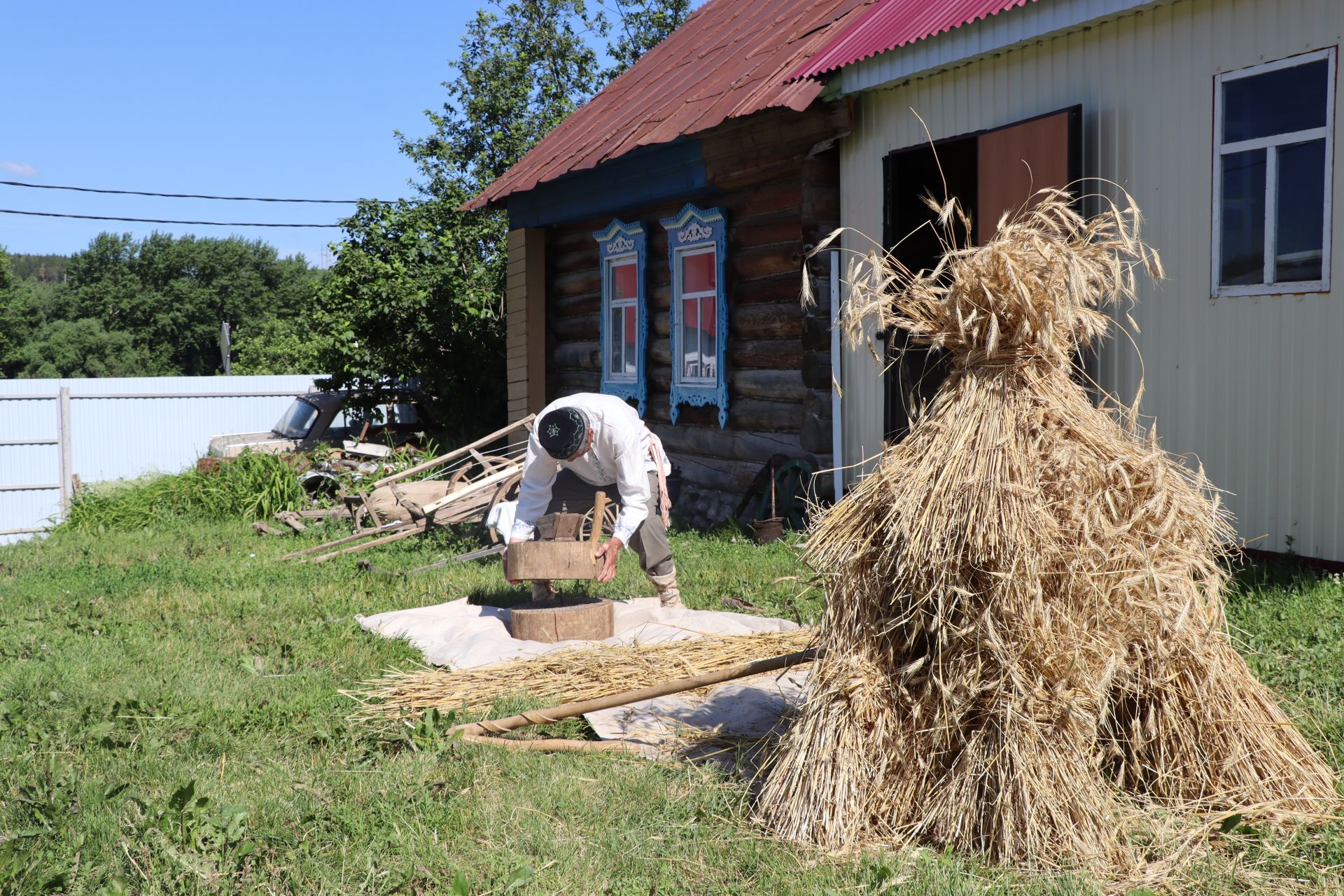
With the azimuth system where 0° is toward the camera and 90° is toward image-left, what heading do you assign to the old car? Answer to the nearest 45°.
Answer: approximately 45°

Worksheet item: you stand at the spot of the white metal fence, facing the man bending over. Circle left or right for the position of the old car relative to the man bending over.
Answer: left

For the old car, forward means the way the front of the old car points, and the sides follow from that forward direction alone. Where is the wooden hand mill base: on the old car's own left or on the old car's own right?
on the old car's own left

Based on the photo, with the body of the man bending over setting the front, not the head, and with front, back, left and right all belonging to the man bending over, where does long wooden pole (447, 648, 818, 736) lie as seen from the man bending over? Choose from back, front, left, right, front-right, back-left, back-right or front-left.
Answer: front-left

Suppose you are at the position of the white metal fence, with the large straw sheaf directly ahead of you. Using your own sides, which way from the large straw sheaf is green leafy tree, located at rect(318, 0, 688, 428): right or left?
left

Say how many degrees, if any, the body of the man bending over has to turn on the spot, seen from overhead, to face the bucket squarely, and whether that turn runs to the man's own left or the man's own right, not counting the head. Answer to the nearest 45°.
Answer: approximately 180°

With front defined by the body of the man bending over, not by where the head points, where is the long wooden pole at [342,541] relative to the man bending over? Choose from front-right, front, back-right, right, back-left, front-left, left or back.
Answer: right

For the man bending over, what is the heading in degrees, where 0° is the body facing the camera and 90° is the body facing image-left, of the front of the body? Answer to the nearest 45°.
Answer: approximately 45°

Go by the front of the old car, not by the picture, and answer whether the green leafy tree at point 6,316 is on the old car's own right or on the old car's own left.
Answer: on the old car's own right

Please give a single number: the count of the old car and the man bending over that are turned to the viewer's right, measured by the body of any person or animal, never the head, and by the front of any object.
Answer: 0

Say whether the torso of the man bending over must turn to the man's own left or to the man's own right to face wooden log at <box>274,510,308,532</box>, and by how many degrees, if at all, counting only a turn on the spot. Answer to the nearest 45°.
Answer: approximately 90° to the man's own right
